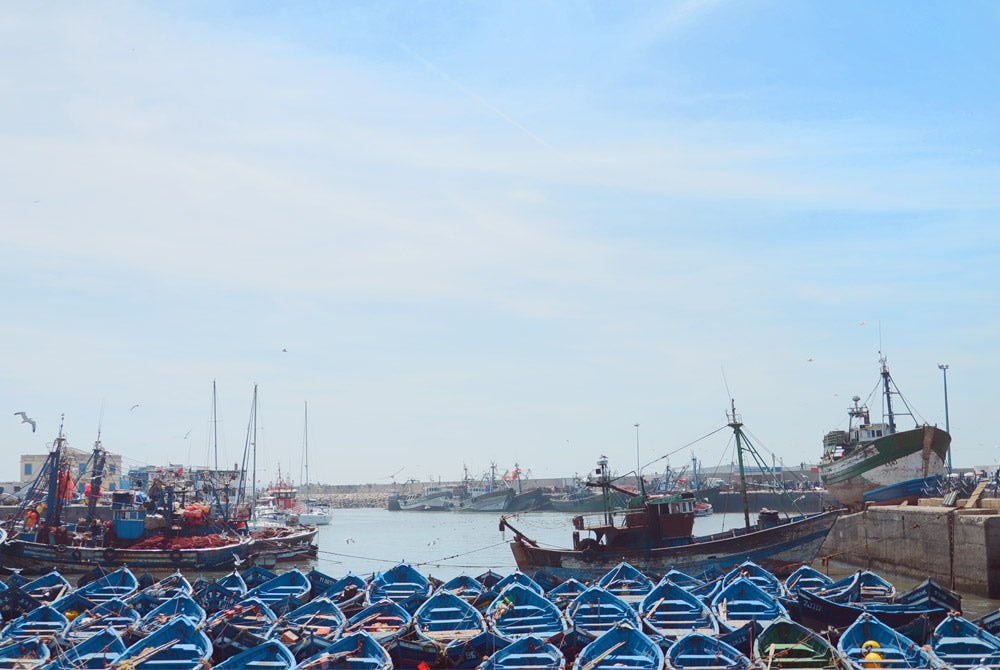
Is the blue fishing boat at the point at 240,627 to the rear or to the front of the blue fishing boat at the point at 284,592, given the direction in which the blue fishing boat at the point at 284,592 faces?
to the rear

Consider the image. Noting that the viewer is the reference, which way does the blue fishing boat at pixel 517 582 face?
facing away from the viewer

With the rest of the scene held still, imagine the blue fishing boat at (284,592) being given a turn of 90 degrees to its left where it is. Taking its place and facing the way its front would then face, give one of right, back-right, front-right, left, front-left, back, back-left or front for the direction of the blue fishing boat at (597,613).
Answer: back

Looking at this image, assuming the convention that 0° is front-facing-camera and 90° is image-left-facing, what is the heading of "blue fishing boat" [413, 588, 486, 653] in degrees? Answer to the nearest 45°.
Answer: approximately 180°

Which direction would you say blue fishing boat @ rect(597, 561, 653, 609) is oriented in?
away from the camera

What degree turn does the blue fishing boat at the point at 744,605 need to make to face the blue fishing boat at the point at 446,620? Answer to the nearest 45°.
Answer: approximately 135° to its left

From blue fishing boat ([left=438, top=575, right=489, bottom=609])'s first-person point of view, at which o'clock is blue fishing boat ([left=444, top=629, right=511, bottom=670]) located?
blue fishing boat ([left=444, top=629, right=511, bottom=670]) is roughly at 6 o'clock from blue fishing boat ([left=438, top=575, right=489, bottom=609]).

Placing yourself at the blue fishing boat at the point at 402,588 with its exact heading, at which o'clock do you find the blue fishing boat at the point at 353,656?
the blue fishing boat at the point at 353,656 is roughly at 6 o'clock from the blue fishing boat at the point at 402,588.

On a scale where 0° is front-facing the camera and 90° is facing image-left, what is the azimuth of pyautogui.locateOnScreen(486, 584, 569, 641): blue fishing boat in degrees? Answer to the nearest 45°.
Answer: approximately 180°

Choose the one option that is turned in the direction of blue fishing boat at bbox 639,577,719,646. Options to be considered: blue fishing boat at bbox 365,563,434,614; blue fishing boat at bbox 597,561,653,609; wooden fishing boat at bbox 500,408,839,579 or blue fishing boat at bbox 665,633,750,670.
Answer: blue fishing boat at bbox 665,633,750,670

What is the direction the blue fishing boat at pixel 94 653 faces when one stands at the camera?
facing away from the viewer and to the right of the viewer

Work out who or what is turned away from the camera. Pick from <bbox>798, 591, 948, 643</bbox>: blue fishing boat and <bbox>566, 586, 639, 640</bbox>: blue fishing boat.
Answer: <bbox>566, 586, 639, 640</bbox>: blue fishing boat

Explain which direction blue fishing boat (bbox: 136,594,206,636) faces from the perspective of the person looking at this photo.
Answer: facing away from the viewer and to the right of the viewer

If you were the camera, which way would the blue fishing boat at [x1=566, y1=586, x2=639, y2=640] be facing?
facing away from the viewer
